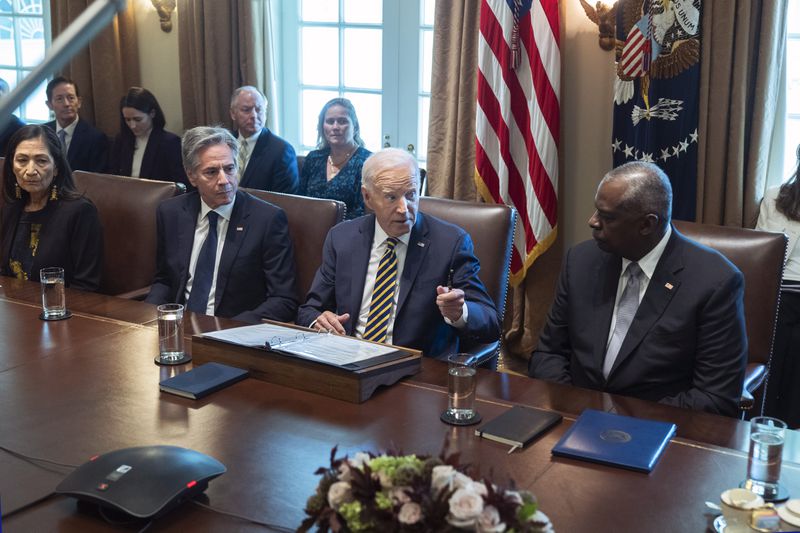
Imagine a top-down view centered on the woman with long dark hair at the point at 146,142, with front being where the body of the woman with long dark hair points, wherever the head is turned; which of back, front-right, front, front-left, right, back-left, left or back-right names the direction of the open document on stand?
front-left

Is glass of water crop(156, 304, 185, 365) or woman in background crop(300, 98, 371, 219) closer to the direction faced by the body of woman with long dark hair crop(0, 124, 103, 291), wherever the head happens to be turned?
the glass of water

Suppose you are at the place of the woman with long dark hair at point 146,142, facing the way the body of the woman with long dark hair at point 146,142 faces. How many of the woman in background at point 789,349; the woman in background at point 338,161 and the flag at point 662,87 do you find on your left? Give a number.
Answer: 3

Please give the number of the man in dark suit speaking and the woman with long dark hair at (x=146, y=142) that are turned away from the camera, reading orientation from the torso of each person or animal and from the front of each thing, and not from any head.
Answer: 0

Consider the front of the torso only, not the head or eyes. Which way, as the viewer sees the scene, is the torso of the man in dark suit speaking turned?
toward the camera

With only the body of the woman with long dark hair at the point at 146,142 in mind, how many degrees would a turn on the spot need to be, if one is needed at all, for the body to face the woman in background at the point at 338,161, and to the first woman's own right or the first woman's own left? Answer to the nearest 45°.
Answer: approximately 90° to the first woman's own left

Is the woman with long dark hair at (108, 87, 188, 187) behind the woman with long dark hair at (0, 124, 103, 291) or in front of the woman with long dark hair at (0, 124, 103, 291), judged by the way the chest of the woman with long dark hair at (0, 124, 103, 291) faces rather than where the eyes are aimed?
behind

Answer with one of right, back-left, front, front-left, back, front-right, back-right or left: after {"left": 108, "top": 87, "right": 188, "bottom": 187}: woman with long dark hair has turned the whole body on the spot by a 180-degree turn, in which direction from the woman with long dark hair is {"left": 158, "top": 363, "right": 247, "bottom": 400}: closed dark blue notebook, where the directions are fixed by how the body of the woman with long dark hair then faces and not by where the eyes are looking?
back-right

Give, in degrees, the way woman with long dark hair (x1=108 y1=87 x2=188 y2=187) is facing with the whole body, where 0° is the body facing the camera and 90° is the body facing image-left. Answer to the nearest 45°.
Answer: approximately 45°

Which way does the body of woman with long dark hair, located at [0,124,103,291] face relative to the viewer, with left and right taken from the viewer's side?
facing the viewer and to the left of the viewer

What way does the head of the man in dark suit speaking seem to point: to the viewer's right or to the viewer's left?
to the viewer's right

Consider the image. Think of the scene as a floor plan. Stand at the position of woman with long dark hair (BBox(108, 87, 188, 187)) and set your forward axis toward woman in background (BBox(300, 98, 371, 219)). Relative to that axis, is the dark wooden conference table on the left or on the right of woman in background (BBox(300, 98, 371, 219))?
right
